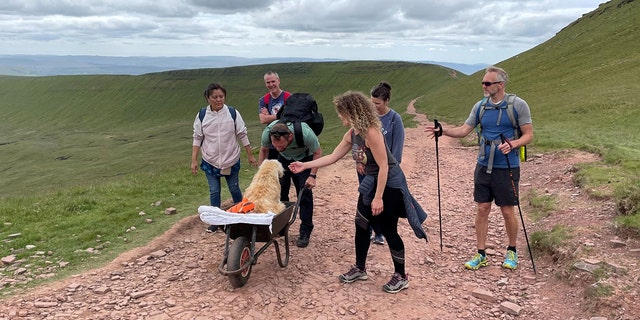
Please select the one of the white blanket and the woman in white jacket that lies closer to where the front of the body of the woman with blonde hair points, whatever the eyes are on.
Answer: the white blanket

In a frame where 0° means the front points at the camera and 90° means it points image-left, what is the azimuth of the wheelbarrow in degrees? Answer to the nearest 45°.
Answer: approximately 45°

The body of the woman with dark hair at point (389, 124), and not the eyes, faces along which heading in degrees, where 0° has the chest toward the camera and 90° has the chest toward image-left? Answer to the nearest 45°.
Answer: approximately 45°

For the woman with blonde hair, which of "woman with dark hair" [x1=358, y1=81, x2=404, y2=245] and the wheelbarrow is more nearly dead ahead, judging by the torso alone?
the wheelbarrow

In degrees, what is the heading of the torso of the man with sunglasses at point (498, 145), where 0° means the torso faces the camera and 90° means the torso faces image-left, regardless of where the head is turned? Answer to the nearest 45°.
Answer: approximately 45°

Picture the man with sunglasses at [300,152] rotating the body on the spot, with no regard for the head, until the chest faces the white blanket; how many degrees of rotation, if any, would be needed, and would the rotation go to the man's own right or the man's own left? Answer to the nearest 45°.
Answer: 0° — they already face it

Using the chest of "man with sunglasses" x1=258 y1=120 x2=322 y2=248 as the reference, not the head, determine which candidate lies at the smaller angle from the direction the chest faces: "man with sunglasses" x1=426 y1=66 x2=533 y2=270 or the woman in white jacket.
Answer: the woman in white jacket

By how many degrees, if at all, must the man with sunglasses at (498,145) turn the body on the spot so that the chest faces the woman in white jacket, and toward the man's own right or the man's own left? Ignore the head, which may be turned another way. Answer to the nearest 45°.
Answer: approximately 45° to the man's own right

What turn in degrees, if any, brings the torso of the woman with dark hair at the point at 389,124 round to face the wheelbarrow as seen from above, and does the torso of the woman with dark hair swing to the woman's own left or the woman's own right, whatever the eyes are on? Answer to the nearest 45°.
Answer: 0° — they already face it
